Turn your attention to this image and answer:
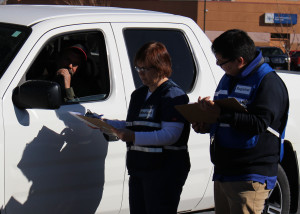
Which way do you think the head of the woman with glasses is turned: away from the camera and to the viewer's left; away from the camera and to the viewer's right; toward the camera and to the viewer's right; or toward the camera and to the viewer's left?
toward the camera and to the viewer's left

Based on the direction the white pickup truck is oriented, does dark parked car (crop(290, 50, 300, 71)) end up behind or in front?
behind

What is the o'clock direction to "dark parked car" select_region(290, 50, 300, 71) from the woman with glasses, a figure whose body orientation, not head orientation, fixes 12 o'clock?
The dark parked car is roughly at 5 o'clock from the woman with glasses.

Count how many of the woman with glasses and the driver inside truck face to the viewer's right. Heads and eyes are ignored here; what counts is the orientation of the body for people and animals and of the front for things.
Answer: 0

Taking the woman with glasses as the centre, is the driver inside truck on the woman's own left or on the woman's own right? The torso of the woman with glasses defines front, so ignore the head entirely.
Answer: on the woman's own right

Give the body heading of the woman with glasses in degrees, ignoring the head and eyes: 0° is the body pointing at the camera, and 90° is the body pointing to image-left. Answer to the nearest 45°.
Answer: approximately 45°

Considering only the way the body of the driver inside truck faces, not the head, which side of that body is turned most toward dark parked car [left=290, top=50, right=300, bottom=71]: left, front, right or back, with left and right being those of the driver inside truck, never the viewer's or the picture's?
back

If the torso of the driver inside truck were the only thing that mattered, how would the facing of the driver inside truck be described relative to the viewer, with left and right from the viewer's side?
facing the viewer and to the left of the viewer

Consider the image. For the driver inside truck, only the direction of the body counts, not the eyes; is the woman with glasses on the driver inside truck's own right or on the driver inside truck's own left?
on the driver inside truck's own left
